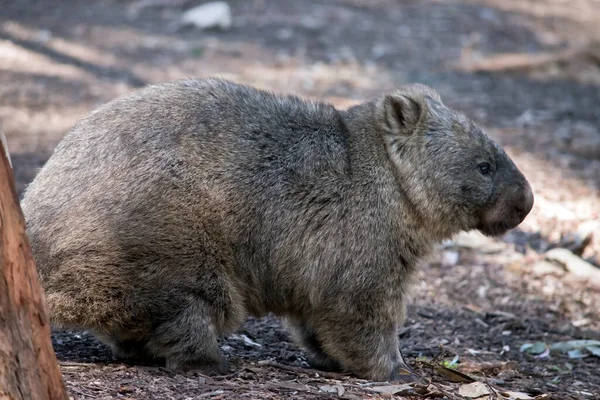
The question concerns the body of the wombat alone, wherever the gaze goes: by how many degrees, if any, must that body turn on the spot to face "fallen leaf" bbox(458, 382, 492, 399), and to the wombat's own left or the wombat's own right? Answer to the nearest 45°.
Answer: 0° — it already faces it

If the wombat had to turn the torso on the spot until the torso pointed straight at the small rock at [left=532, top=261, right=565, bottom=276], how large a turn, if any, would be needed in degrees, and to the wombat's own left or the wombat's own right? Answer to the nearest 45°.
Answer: approximately 45° to the wombat's own left

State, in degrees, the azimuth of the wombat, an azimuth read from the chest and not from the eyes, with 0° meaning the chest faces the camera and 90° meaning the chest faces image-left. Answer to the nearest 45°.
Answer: approximately 270°

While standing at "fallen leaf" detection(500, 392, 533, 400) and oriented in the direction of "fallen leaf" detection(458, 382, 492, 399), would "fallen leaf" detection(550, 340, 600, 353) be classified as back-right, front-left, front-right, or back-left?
back-right

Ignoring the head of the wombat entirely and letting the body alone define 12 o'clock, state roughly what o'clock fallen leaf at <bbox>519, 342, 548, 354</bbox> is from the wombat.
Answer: The fallen leaf is roughly at 11 o'clock from the wombat.

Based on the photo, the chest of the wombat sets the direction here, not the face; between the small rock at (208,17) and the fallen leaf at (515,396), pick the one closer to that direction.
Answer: the fallen leaf

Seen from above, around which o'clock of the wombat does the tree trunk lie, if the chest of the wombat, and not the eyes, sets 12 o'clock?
The tree trunk is roughly at 4 o'clock from the wombat.

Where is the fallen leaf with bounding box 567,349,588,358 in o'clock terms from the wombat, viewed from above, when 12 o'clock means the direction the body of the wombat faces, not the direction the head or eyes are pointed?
The fallen leaf is roughly at 11 o'clock from the wombat.

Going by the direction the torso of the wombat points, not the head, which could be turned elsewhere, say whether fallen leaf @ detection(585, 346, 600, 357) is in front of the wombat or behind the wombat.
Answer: in front

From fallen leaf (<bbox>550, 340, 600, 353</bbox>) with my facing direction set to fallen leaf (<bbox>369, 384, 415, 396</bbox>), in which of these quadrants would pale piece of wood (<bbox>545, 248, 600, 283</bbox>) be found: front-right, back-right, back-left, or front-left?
back-right

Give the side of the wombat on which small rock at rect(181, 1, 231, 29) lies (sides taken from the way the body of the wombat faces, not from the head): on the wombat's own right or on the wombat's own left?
on the wombat's own left
